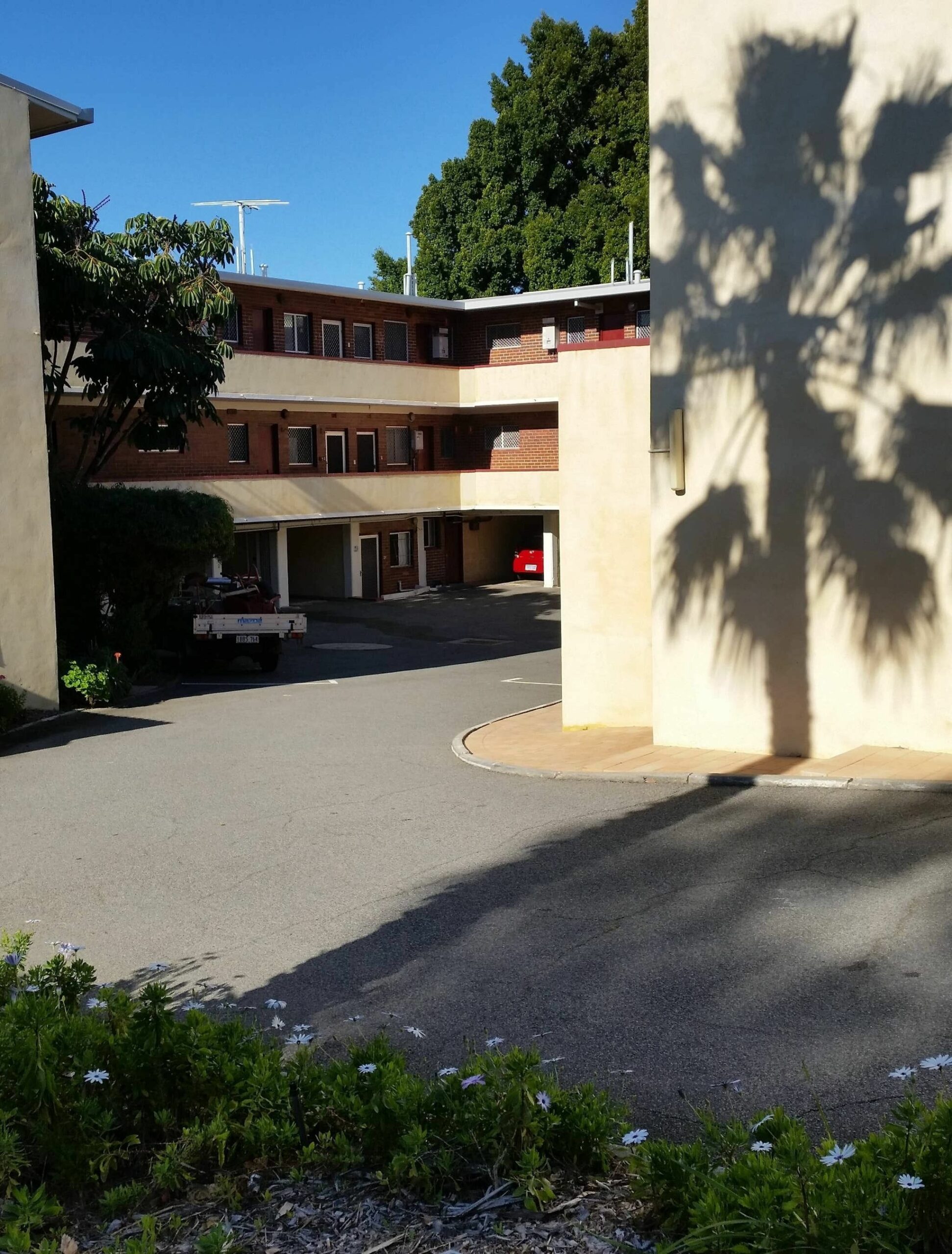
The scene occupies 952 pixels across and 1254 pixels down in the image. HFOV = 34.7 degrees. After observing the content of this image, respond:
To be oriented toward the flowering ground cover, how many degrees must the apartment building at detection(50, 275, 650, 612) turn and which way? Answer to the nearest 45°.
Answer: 0° — it already faces it

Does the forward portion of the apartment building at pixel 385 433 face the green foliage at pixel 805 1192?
yes

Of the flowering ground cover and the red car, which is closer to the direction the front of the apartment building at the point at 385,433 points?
the flowering ground cover

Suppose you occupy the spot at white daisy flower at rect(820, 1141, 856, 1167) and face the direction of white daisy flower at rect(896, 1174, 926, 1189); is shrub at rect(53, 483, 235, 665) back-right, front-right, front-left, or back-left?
back-left

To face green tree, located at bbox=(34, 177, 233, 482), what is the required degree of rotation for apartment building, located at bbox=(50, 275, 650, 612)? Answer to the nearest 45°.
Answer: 0° — it already faces it

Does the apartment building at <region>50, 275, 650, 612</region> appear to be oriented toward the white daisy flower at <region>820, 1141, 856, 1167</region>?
yes

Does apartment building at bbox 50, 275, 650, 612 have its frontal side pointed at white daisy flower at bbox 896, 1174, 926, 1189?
yes

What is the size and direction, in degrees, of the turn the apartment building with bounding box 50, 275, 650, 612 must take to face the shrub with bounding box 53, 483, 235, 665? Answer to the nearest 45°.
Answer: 0° — it already faces it

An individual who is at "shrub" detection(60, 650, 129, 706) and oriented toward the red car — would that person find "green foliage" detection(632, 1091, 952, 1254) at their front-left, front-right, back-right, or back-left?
back-right

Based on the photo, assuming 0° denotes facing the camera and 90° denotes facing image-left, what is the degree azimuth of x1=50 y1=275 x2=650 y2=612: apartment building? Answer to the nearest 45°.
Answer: approximately 0°
